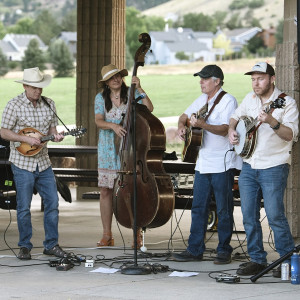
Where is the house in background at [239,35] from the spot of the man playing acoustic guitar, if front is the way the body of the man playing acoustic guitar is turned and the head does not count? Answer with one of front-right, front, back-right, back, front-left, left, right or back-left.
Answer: back-right

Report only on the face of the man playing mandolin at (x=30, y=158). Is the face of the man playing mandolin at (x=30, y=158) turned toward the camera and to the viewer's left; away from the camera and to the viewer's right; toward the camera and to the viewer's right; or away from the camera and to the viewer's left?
toward the camera and to the viewer's right

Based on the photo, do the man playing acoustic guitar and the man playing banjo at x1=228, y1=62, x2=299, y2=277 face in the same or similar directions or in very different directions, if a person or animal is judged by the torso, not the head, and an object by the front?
same or similar directions

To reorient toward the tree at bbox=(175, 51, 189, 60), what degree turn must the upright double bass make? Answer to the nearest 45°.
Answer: approximately 135° to its right

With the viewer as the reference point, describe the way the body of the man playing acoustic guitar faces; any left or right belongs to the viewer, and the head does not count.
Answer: facing the viewer and to the left of the viewer

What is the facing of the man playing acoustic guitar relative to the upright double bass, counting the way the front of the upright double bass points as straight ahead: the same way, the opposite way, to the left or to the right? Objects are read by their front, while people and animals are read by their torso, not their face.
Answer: the same way

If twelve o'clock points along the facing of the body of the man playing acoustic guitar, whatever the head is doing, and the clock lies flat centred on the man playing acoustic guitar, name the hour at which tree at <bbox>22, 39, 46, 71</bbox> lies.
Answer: The tree is roughly at 4 o'clock from the man playing acoustic guitar.

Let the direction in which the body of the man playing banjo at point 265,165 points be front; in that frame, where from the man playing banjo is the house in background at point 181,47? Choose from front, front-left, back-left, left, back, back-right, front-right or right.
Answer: back-right

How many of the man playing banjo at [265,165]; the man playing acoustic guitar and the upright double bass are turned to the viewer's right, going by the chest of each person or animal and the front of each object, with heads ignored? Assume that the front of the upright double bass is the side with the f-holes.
0

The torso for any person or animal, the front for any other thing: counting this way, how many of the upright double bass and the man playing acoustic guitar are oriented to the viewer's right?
0

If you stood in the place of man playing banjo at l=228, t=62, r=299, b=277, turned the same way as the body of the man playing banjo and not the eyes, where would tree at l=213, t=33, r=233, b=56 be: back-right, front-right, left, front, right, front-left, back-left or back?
back-right

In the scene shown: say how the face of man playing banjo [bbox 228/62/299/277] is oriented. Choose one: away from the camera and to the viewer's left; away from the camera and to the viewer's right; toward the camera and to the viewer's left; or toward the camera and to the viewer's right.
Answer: toward the camera and to the viewer's left

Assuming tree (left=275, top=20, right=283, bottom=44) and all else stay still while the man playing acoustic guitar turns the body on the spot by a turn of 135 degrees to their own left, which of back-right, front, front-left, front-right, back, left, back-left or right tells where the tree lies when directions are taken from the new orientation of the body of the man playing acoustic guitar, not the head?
left
